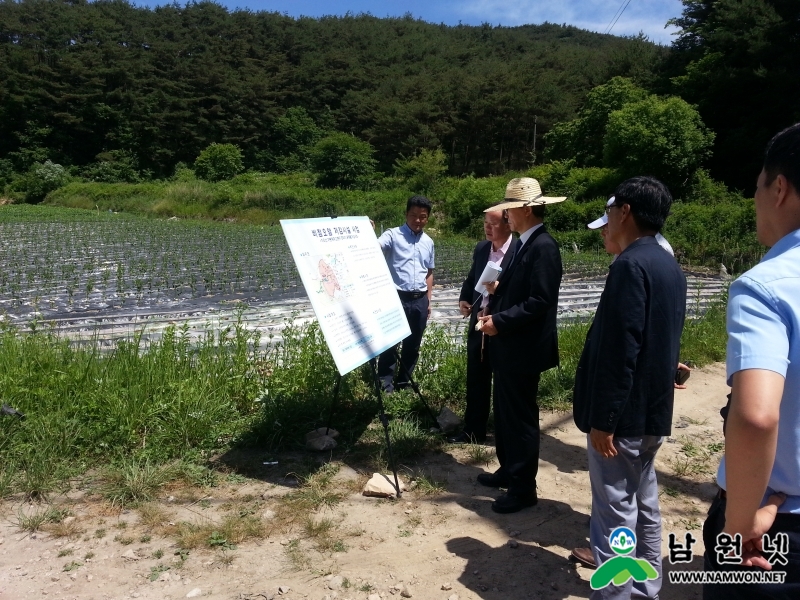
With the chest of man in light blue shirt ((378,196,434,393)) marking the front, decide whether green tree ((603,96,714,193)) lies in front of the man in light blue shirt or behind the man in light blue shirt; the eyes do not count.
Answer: behind

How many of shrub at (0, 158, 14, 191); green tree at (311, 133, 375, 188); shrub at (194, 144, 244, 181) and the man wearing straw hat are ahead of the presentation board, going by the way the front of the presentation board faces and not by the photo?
1

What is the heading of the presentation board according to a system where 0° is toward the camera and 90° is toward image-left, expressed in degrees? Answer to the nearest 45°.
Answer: approximately 315°

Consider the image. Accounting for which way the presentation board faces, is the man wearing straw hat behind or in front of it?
in front

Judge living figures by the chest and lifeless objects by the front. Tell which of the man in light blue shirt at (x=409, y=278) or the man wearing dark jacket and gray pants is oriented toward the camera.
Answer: the man in light blue shirt

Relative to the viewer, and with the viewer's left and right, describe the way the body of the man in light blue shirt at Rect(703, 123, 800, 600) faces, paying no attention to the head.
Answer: facing away from the viewer and to the left of the viewer

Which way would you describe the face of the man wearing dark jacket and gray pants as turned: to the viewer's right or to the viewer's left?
to the viewer's left

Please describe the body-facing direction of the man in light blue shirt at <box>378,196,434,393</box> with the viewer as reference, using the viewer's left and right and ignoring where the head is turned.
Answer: facing the viewer

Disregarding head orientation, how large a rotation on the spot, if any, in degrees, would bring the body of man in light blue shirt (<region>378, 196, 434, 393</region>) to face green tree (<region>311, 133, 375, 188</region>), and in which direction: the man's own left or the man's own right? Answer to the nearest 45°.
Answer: approximately 180°

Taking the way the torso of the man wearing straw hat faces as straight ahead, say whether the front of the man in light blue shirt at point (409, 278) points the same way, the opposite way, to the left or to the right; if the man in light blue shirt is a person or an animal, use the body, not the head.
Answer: to the left

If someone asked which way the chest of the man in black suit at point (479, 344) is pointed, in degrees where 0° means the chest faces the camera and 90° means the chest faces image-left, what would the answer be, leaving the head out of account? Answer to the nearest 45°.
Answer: approximately 45°

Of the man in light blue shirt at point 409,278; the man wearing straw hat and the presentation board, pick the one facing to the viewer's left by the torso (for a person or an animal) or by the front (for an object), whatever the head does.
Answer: the man wearing straw hat

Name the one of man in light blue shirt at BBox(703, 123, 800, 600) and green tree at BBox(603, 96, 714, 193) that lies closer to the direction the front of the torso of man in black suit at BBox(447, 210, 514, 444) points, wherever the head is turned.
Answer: the man in light blue shirt

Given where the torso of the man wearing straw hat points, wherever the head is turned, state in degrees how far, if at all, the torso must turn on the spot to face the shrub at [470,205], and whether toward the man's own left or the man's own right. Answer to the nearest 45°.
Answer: approximately 90° to the man's own right

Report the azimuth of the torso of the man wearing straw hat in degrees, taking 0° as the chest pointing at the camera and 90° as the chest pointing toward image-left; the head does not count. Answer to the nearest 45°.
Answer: approximately 90°

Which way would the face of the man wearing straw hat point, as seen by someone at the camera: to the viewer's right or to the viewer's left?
to the viewer's left

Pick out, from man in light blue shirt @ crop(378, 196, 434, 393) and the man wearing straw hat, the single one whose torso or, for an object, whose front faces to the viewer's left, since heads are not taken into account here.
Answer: the man wearing straw hat
